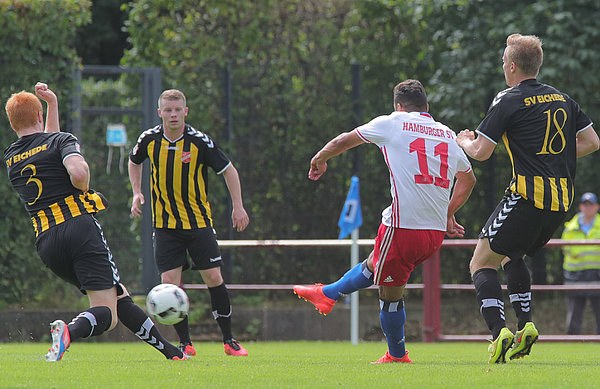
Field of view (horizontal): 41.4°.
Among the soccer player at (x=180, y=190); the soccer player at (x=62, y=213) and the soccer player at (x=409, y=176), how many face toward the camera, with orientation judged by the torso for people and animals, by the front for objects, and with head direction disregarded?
1

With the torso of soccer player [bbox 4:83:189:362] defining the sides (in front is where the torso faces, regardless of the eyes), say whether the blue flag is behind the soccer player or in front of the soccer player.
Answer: in front

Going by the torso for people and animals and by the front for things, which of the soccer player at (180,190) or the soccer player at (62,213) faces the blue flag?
the soccer player at (62,213)

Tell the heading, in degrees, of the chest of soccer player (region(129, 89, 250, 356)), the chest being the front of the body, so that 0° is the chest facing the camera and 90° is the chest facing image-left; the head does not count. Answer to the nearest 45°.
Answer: approximately 0°

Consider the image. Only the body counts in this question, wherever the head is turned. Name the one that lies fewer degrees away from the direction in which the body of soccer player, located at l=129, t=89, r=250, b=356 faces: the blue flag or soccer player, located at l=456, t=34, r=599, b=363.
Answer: the soccer player

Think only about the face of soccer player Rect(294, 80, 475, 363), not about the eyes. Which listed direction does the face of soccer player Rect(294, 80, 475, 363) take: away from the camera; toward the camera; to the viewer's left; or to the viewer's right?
away from the camera

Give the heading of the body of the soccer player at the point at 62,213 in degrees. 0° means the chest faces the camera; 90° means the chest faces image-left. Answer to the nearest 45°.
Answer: approximately 225°

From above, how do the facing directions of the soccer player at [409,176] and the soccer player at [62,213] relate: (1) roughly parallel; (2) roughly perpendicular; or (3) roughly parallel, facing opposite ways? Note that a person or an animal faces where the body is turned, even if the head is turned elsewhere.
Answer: roughly perpendicular

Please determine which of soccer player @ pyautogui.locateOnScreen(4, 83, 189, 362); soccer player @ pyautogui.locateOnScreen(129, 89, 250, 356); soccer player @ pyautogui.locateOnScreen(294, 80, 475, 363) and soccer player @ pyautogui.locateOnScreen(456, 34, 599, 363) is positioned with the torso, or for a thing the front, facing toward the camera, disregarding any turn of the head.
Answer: soccer player @ pyautogui.locateOnScreen(129, 89, 250, 356)

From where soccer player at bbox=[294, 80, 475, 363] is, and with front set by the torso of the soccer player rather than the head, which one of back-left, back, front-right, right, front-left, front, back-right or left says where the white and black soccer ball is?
front-left

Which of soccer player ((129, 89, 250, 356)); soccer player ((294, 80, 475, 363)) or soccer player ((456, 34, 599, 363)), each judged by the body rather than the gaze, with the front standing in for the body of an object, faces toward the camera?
soccer player ((129, 89, 250, 356))

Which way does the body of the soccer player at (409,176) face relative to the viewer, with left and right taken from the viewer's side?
facing away from the viewer and to the left of the viewer

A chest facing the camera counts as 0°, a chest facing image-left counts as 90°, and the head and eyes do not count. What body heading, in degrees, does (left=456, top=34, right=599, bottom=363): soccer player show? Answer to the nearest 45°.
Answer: approximately 135°
